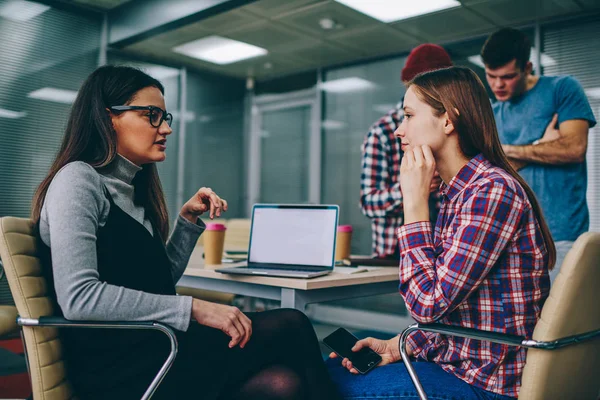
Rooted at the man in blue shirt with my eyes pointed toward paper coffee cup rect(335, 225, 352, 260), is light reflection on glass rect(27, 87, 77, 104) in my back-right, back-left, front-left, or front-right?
front-right

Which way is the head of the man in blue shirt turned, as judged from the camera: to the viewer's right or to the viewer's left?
to the viewer's left

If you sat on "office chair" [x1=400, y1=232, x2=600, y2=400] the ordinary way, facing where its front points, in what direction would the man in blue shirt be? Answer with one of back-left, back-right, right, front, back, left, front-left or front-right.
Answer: front-right

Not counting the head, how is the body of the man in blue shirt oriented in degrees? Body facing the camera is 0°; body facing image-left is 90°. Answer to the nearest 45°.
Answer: approximately 45°

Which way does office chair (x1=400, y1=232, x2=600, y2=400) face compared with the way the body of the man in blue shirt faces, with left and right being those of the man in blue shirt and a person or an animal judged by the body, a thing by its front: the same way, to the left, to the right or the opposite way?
to the right

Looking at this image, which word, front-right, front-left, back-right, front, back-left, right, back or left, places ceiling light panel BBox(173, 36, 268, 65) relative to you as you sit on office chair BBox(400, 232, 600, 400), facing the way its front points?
front

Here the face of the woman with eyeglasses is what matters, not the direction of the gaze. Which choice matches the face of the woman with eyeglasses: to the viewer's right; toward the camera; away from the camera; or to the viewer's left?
to the viewer's right

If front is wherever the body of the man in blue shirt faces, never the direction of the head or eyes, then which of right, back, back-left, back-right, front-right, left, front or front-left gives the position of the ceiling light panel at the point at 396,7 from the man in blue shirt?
right

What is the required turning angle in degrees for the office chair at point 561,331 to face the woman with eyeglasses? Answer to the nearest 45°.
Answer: approximately 45° to its left

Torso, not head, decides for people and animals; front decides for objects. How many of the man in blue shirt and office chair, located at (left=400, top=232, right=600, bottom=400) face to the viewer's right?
0

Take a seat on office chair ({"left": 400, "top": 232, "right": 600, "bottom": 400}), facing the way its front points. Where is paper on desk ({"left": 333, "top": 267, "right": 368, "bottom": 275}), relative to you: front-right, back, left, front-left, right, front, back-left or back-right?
front

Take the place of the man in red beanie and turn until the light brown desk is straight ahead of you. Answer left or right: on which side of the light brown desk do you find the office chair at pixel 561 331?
left

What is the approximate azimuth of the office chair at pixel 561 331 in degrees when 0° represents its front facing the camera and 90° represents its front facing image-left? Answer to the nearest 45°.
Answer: approximately 135°

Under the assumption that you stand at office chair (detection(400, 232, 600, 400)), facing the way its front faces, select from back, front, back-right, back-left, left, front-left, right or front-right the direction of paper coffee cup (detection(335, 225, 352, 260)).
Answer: front

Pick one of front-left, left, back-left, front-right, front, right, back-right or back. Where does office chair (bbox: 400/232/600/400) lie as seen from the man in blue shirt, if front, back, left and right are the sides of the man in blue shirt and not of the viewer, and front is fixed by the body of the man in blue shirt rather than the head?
front-left

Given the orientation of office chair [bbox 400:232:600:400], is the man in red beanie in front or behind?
in front

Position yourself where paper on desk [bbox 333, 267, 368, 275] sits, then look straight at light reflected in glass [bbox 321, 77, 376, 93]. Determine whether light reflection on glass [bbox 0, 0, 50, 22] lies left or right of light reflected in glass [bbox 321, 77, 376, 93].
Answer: left
